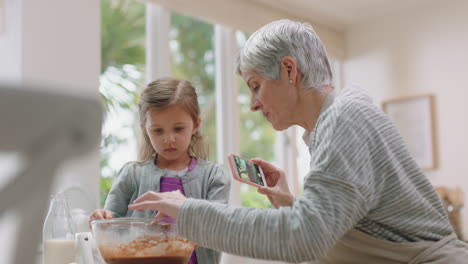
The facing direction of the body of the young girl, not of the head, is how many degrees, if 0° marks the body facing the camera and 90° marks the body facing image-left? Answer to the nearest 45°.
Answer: approximately 0°

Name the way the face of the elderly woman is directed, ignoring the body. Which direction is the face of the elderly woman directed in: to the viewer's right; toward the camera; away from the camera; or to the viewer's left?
to the viewer's left

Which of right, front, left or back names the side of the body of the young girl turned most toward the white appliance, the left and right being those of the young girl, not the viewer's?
front

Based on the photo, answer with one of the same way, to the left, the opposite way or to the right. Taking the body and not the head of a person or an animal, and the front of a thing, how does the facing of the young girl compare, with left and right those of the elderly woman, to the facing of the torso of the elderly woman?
to the left

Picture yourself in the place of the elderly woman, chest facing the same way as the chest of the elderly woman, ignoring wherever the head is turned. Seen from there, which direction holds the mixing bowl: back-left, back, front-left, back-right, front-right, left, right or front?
front

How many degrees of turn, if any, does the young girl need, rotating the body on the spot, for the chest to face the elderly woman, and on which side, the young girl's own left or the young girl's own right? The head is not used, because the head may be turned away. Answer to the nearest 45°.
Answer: approximately 45° to the young girl's own left

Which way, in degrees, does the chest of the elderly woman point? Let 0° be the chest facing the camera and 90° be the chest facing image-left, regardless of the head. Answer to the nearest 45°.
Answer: approximately 90°

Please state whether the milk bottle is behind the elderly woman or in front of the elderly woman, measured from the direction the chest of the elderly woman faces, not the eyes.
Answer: in front
